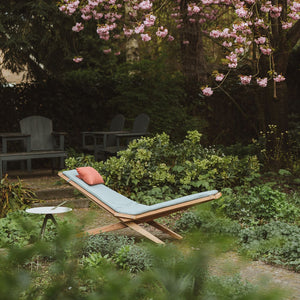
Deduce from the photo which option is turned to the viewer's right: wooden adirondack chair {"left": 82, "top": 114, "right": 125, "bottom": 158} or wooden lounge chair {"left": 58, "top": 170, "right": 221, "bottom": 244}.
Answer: the wooden lounge chair

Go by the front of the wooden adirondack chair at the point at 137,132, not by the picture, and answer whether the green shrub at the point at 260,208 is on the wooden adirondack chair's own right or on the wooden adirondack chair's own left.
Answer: on the wooden adirondack chair's own left

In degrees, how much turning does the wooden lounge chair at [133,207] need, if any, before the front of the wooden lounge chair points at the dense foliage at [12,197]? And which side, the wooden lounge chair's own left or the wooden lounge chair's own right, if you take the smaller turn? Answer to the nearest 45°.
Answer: approximately 135° to the wooden lounge chair's own left

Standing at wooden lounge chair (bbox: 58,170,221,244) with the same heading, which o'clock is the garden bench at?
The garden bench is roughly at 8 o'clock from the wooden lounge chair.

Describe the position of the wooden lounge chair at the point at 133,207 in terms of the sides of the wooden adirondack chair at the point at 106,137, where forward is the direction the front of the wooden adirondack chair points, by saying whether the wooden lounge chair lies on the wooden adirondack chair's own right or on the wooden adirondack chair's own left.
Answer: on the wooden adirondack chair's own left

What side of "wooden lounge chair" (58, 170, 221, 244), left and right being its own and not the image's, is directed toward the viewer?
right

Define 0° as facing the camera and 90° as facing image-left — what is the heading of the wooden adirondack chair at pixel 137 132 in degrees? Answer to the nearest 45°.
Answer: approximately 45°

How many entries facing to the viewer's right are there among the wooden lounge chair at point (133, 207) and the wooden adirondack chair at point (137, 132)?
1

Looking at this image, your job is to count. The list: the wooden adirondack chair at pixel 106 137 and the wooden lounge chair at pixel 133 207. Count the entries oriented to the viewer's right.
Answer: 1
